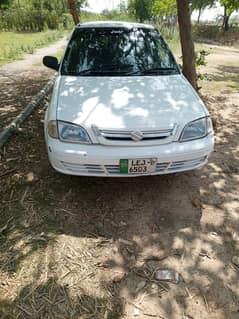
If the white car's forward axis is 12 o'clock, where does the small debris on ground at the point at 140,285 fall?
The small debris on ground is roughly at 12 o'clock from the white car.

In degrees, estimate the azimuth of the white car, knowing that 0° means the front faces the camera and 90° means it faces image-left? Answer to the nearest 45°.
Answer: approximately 0°

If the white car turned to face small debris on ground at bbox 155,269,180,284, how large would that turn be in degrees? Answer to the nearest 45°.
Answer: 0° — it already faces it

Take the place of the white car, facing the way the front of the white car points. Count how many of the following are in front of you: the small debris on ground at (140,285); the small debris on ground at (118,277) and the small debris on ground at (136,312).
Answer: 3

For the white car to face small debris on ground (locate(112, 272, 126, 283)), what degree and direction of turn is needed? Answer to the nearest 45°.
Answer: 0° — it already faces it

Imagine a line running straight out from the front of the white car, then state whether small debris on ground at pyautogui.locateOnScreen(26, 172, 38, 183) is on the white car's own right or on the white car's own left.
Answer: on the white car's own right
